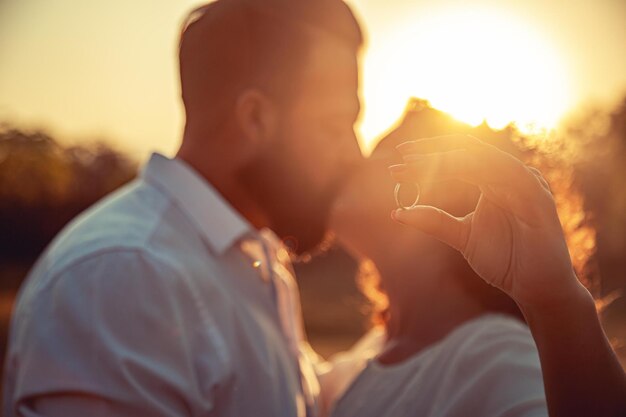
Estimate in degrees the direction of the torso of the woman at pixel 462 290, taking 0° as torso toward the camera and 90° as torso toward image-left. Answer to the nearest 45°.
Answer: approximately 90°

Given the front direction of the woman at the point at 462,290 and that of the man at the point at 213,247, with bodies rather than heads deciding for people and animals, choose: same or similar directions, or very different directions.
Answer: very different directions

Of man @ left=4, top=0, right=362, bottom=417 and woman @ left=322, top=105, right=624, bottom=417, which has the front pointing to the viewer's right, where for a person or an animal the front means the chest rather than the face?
the man

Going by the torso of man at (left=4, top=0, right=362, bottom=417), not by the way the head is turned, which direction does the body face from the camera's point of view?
to the viewer's right

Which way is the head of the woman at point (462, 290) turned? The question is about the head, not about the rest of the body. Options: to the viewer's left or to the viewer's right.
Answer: to the viewer's left

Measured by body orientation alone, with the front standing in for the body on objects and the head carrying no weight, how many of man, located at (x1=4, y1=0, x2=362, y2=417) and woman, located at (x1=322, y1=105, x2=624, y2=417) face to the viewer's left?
1

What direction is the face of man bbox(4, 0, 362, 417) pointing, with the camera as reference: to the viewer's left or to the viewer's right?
to the viewer's right
